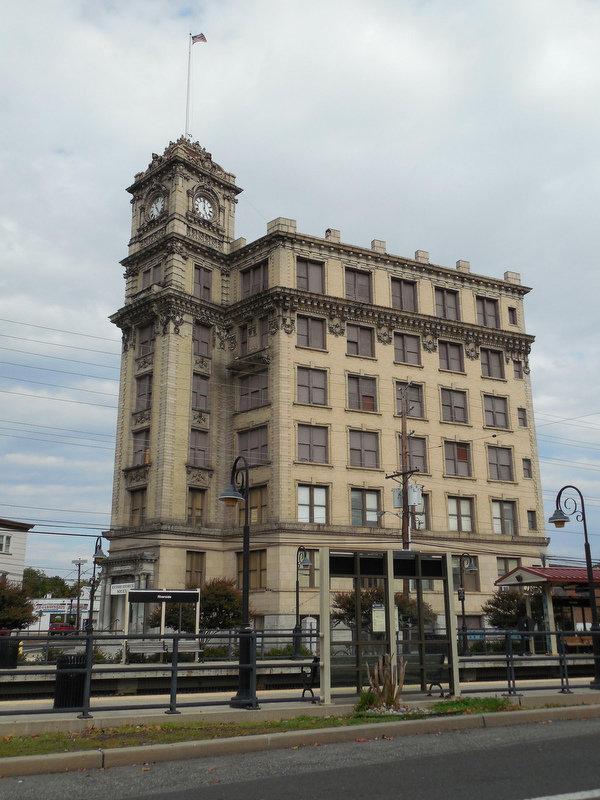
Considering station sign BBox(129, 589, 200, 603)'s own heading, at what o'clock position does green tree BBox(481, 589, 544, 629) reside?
The green tree is roughly at 8 o'clock from the station sign.

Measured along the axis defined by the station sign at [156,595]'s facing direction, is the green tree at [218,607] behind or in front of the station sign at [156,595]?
behind

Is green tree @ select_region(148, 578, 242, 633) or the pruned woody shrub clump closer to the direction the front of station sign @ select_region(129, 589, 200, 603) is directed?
the pruned woody shrub clump

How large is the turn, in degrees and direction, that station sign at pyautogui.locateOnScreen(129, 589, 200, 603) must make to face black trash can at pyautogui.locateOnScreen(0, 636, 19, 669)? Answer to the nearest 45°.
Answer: approximately 45° to its right

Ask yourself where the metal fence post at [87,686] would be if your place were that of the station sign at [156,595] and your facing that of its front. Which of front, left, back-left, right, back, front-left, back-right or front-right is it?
front

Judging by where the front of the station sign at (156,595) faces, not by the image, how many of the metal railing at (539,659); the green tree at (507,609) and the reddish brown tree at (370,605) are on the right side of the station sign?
0

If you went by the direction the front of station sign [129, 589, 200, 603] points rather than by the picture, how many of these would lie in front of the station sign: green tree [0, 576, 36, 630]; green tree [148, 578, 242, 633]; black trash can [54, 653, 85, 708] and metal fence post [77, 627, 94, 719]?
2

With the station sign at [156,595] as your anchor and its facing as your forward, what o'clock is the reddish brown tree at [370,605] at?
The reddish brown tree is roughly at 8 o'clock from the station sign.

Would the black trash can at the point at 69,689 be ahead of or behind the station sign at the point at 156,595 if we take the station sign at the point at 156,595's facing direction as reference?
ahead

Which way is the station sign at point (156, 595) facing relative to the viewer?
toward the camera
